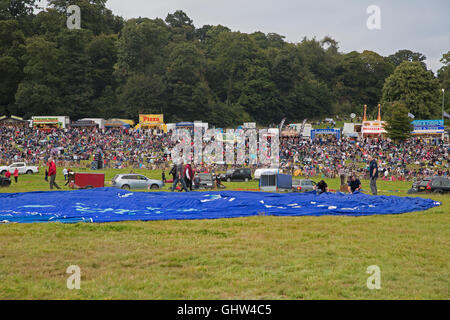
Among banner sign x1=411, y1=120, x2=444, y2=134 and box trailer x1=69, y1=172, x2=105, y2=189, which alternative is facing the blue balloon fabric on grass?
the banner sign

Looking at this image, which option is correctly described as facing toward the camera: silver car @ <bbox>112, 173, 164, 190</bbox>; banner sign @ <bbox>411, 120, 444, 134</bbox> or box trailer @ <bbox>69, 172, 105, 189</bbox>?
the banner sign

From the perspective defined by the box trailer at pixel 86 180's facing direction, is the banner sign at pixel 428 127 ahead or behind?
behind

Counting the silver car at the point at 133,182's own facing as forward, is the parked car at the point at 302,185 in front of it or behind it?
in front

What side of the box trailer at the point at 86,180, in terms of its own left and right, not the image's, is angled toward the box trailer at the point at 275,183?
back

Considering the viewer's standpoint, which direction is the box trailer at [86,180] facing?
facing to the left of the viewer

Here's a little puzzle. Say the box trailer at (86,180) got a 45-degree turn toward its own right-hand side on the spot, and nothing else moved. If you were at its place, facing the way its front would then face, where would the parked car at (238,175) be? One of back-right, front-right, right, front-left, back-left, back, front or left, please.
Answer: right

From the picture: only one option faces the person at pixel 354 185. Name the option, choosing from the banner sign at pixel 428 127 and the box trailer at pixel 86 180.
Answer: the banner sign

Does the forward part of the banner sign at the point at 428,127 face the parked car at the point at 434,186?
yes

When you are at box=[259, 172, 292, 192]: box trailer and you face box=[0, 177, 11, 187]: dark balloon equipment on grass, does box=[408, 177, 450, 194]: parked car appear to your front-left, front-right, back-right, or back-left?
back-left

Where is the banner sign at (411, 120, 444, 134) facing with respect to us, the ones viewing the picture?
facing the viewer

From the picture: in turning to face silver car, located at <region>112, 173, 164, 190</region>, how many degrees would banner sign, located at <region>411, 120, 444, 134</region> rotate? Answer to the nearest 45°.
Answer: approximately 45° to its right

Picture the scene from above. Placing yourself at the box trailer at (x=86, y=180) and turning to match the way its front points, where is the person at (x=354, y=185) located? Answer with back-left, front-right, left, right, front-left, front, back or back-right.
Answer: back-left
